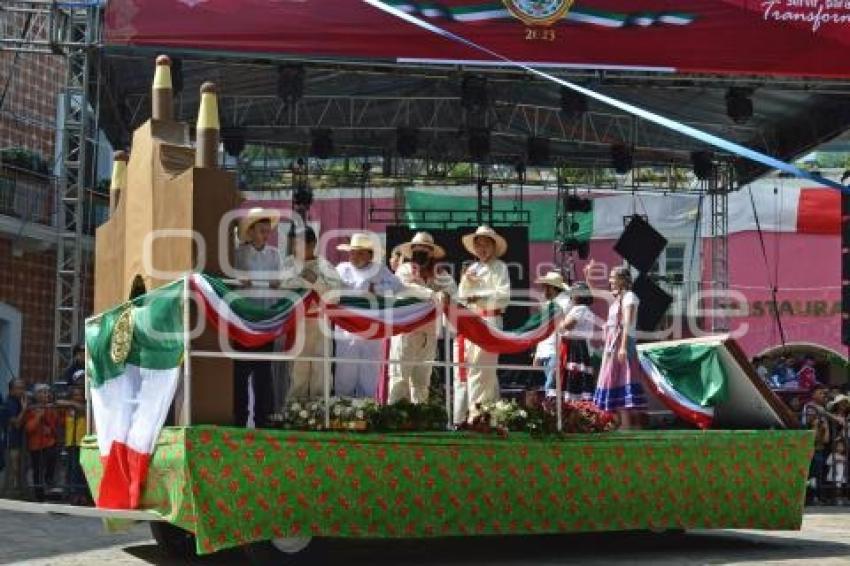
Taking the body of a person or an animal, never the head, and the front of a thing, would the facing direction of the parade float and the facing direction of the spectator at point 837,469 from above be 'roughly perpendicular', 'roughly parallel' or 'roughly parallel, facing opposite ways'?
roughly perpendicular

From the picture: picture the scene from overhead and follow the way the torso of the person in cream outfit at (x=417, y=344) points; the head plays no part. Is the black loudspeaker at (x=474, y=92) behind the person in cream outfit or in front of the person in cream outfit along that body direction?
behind

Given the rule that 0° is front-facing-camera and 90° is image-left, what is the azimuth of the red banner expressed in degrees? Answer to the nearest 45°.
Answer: approximately 0°

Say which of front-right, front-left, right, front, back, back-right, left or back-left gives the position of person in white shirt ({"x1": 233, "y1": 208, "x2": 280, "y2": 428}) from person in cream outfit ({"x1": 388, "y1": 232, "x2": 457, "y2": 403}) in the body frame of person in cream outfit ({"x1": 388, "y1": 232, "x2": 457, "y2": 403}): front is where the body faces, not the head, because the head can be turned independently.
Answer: front-right

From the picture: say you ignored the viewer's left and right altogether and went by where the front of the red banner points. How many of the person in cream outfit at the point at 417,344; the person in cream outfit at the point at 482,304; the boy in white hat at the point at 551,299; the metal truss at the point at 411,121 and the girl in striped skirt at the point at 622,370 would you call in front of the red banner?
4

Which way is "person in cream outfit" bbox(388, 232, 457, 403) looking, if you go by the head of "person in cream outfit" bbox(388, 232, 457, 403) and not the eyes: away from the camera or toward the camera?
toward the camera

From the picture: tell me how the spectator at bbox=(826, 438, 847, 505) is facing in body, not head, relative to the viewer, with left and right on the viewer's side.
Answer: facing the viewer

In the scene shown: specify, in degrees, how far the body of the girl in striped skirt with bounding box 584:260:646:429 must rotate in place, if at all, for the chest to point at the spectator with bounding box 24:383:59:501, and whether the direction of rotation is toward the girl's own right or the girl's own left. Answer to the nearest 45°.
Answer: approximately 90° to the girl's own right

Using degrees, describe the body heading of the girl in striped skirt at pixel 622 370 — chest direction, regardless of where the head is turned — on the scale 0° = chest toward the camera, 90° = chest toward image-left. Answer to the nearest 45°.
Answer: approximately 45°

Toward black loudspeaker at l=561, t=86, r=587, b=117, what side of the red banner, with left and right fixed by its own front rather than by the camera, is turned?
back
